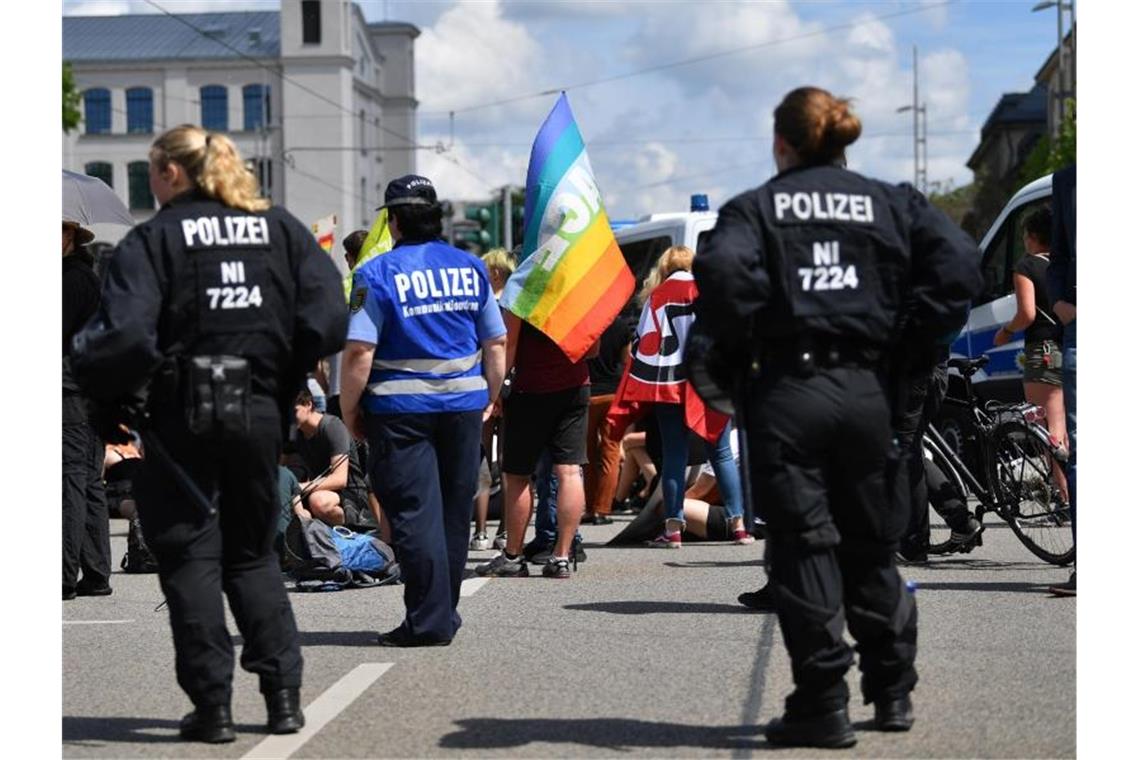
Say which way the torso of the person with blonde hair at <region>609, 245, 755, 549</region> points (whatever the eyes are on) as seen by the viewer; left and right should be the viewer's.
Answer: facing away from the viewer and to the left of the viewer

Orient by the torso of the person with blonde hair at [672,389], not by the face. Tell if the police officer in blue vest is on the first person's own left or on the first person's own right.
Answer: on the first person's own left

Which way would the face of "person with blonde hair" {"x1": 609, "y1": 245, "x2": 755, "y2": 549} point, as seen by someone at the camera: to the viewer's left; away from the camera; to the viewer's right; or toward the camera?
away from the camera

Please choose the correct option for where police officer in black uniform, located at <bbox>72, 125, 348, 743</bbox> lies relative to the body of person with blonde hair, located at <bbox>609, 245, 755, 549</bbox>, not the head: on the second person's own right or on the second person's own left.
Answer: on the second person's own left

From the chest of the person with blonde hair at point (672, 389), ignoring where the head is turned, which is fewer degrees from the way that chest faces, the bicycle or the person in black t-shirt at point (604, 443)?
the person in black t-shirt

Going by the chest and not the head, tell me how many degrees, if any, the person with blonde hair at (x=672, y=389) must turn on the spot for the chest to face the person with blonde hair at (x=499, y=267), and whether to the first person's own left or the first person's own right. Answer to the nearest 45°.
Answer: approximately 45° to the first person's own left

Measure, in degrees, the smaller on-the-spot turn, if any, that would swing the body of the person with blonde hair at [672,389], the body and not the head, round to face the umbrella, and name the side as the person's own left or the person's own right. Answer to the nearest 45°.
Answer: approximately 135° to the person's own left

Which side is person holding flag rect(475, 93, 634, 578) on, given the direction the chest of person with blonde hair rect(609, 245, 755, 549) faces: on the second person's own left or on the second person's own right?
on the second person's own left
